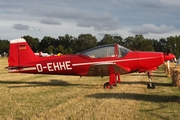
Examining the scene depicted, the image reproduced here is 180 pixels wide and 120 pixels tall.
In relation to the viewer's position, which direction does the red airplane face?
facing to the right of the viewer
